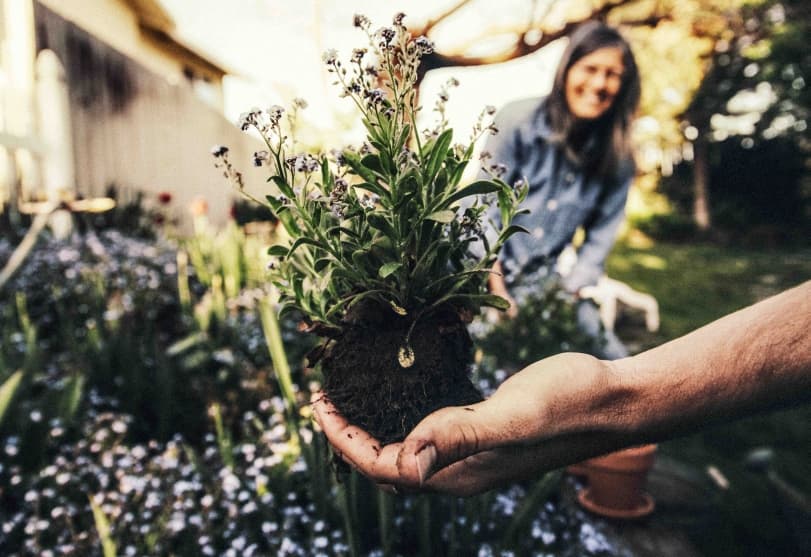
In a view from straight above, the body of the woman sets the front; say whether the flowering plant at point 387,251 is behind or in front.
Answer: in front

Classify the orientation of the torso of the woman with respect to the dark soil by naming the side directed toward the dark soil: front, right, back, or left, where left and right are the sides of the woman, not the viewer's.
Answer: front

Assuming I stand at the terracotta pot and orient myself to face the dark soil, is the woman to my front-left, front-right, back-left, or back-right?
back-right

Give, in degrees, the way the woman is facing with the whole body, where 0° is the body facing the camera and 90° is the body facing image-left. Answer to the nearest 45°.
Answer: approximately 0°
